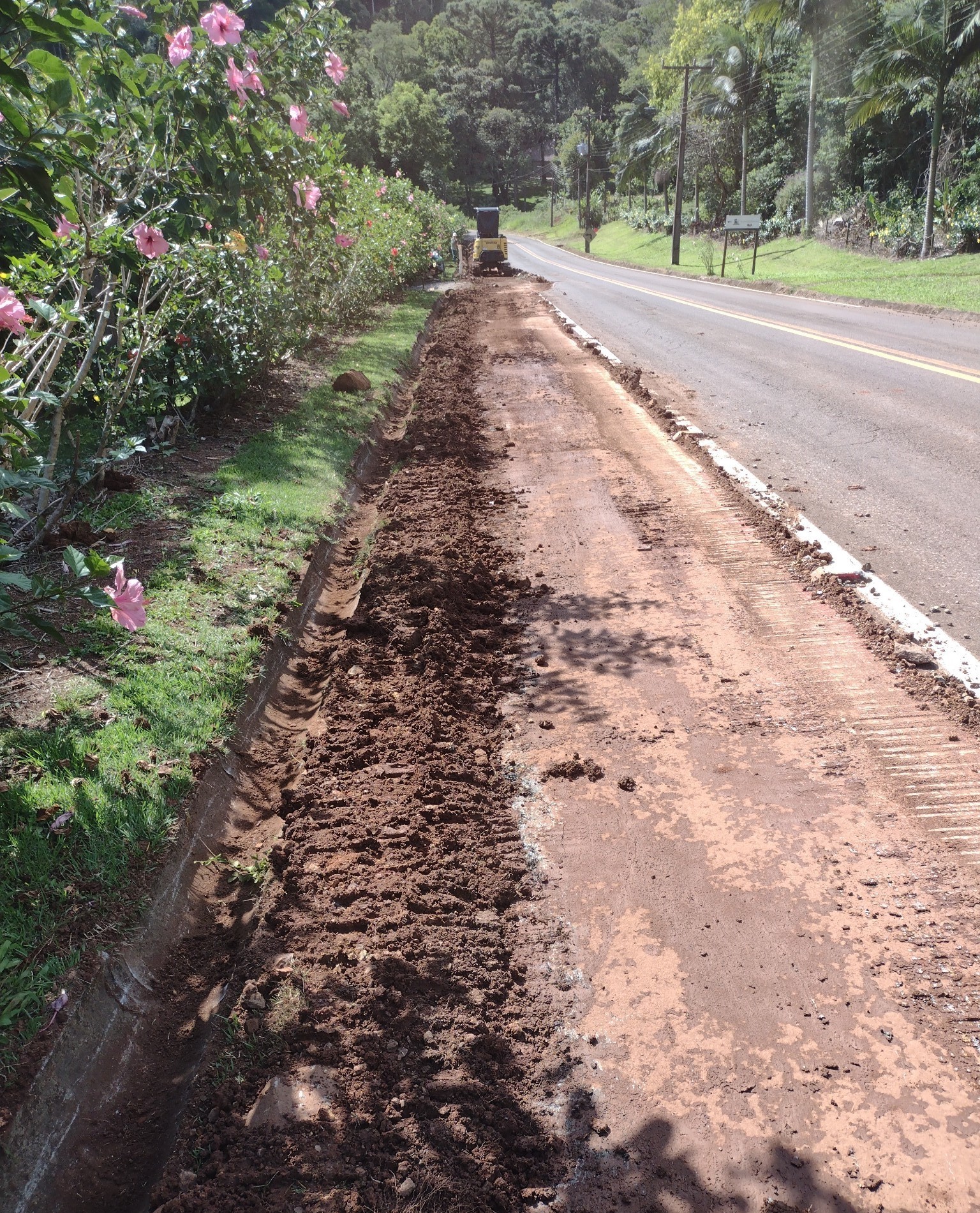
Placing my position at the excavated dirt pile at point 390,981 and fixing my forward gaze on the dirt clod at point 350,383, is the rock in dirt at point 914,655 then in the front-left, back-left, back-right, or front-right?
front-right

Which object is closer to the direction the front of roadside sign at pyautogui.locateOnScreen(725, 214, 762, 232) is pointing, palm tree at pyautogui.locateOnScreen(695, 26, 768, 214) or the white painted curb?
the white painted curb

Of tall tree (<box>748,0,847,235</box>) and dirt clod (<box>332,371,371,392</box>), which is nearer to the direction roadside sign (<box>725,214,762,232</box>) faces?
the dirt clod

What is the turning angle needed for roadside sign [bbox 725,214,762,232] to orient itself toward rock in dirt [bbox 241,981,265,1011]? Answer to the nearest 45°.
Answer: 0° — it already faces it

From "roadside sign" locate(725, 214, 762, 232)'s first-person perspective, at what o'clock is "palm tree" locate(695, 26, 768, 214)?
The palm tree is roughly at 6 o'clock from the roadside sign.

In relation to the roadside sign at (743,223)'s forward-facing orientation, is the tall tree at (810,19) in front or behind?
behind

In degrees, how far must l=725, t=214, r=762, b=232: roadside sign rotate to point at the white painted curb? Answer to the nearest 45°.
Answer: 0° — it already faces it

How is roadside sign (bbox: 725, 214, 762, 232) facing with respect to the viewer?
toward the camera

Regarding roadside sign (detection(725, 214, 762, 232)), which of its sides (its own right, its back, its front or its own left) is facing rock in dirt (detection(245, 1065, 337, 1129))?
front

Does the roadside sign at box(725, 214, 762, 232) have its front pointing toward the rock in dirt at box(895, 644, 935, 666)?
yes

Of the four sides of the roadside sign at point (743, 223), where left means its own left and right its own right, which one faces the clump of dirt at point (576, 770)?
front

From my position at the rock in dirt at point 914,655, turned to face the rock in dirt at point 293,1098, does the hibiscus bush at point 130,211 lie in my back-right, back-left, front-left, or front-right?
front-right

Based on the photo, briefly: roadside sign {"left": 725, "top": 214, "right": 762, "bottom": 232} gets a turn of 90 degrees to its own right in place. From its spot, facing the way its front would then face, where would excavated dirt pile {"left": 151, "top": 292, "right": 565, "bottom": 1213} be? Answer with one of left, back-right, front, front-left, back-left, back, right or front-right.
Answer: left

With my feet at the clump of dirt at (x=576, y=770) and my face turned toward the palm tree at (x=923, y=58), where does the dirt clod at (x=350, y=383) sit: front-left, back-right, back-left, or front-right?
front-left
